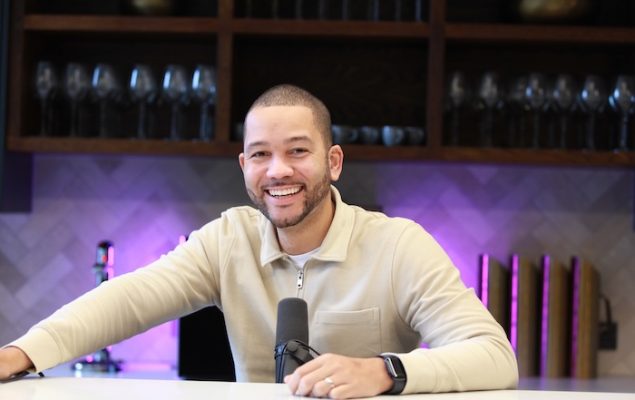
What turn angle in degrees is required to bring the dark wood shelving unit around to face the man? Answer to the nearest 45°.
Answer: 0° — it already faces them

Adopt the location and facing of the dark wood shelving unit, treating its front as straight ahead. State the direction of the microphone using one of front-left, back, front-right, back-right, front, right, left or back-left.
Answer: front

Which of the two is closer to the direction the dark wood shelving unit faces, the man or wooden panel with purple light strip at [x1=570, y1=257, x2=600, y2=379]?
the man

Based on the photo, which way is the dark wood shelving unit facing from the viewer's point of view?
toward the camera

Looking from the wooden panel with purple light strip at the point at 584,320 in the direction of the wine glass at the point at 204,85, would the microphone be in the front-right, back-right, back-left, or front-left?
front-left
